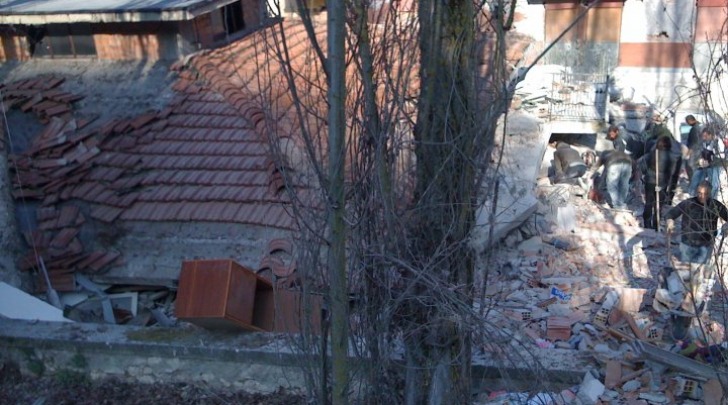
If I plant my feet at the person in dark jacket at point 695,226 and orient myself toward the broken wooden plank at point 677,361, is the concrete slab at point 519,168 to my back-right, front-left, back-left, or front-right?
back-right

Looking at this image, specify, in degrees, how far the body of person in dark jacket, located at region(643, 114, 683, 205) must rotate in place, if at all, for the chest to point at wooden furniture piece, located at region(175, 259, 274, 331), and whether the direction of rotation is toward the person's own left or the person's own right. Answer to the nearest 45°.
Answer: approximately 45° to the person's own right
